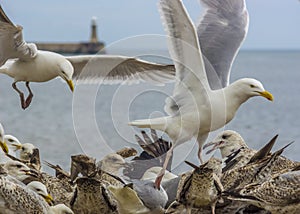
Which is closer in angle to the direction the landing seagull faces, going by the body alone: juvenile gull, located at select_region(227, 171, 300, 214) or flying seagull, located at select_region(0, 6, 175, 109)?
the juvenile gull

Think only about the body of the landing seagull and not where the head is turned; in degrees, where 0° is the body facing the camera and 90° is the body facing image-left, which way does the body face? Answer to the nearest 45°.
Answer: approximately 270°

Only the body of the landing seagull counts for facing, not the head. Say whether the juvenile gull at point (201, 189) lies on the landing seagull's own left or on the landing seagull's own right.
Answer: on the landing seagull's own right

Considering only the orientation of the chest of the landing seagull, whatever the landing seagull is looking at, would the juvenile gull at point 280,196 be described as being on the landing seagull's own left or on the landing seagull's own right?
on the landing seagull's own right

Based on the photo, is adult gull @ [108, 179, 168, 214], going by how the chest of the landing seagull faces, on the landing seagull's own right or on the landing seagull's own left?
on the landing seagull's own right

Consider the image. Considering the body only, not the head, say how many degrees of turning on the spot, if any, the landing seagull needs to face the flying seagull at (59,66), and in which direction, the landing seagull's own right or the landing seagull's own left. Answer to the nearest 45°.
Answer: approximately 180°
